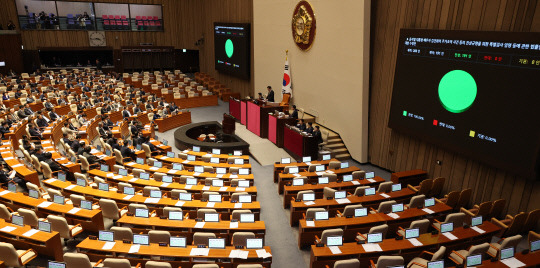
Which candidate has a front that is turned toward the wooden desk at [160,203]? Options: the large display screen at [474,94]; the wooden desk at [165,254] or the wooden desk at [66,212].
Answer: the large display screen

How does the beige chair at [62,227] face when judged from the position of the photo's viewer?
facing away from the viewer and to the right of the viewer

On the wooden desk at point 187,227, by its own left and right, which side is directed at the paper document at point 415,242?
left

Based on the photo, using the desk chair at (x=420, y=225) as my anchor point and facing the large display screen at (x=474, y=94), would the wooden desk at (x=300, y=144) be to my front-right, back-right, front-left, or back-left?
front-left

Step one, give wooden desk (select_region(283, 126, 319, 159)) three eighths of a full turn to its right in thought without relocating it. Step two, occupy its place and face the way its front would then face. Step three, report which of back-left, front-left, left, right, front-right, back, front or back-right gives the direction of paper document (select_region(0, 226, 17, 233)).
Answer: back-left

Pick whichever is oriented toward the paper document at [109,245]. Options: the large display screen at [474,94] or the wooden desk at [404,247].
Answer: the large display screen

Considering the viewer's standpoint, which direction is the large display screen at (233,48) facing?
facing the viewer and to the left of the viewer

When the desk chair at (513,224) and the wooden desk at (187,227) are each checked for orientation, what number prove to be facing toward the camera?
1

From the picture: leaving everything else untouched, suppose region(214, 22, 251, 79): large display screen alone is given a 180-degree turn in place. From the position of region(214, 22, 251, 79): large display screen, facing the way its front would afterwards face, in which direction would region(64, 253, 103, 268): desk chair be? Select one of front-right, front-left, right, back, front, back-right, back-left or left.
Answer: back-right

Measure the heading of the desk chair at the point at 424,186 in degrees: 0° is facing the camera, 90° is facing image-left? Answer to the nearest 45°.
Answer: approximately 135°

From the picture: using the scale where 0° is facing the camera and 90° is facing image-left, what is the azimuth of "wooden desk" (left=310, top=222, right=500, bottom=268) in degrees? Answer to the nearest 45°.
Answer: approximately 315°

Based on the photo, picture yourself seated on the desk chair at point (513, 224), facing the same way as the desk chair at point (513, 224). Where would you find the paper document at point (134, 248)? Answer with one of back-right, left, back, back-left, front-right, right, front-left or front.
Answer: left

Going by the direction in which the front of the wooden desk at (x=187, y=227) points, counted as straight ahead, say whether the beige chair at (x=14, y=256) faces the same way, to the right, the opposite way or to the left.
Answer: the opposite way

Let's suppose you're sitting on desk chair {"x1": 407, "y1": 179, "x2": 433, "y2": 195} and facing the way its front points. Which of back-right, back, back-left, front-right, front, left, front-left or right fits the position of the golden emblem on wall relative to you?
front

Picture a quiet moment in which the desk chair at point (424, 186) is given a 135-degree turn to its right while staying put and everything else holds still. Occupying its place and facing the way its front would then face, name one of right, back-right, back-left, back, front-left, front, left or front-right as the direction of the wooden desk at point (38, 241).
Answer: back-right

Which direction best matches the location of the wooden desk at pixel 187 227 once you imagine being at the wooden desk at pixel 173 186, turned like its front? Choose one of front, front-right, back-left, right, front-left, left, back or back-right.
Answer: front
